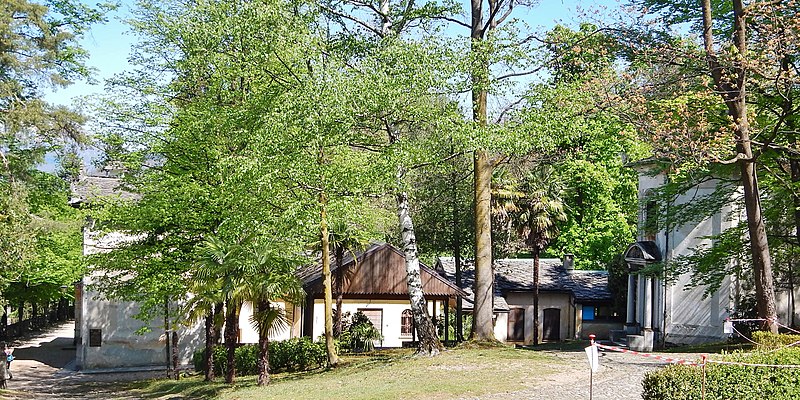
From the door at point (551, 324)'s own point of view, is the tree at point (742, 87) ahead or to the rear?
ahead

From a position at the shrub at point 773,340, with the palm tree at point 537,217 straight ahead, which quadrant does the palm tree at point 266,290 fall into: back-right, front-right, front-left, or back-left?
front-left

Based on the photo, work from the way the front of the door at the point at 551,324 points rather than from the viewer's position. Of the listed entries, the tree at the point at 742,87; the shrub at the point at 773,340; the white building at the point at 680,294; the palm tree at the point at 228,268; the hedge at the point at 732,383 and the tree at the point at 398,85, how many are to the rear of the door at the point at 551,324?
0

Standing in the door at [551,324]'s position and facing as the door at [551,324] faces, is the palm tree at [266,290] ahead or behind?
ahead

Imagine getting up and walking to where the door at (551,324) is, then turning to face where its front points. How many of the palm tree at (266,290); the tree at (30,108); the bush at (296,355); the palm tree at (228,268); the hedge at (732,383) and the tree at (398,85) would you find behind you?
0

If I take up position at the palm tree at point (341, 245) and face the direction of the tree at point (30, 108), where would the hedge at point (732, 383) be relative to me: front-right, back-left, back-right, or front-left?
back-left

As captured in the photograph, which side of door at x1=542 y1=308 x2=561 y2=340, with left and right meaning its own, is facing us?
front

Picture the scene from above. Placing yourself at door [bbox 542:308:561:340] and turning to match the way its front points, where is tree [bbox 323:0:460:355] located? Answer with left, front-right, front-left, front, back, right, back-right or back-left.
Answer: front

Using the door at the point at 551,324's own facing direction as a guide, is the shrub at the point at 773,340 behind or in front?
in front
